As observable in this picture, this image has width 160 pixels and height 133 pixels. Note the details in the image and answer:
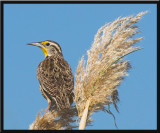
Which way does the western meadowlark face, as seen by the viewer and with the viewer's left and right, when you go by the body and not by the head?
facing away from the viewer and to the left of the viewer
